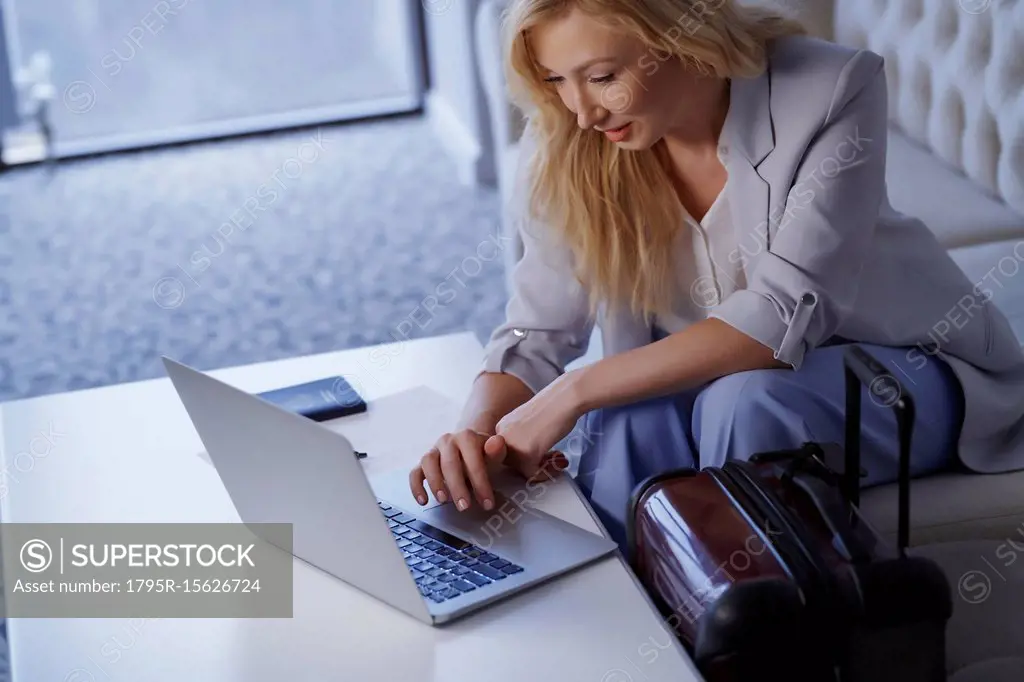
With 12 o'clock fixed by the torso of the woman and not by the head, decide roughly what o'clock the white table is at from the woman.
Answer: The white table is roughly at 12 o'clock from the woman.

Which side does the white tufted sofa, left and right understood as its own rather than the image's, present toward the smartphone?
front

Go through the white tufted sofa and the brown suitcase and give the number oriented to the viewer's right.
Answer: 0

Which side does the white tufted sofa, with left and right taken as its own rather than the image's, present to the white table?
front

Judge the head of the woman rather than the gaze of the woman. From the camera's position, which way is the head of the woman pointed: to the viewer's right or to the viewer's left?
to the viewer's left

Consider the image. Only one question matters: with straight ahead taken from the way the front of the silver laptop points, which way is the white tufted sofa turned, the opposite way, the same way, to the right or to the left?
the opposite way

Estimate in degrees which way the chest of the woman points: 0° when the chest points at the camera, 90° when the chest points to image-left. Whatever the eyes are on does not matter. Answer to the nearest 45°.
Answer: approximately 45°

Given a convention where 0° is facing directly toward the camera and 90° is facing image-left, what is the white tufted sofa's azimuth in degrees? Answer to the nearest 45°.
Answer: approximately 45°

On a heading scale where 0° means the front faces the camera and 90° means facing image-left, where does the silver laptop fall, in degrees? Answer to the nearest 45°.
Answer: approximately 225°
